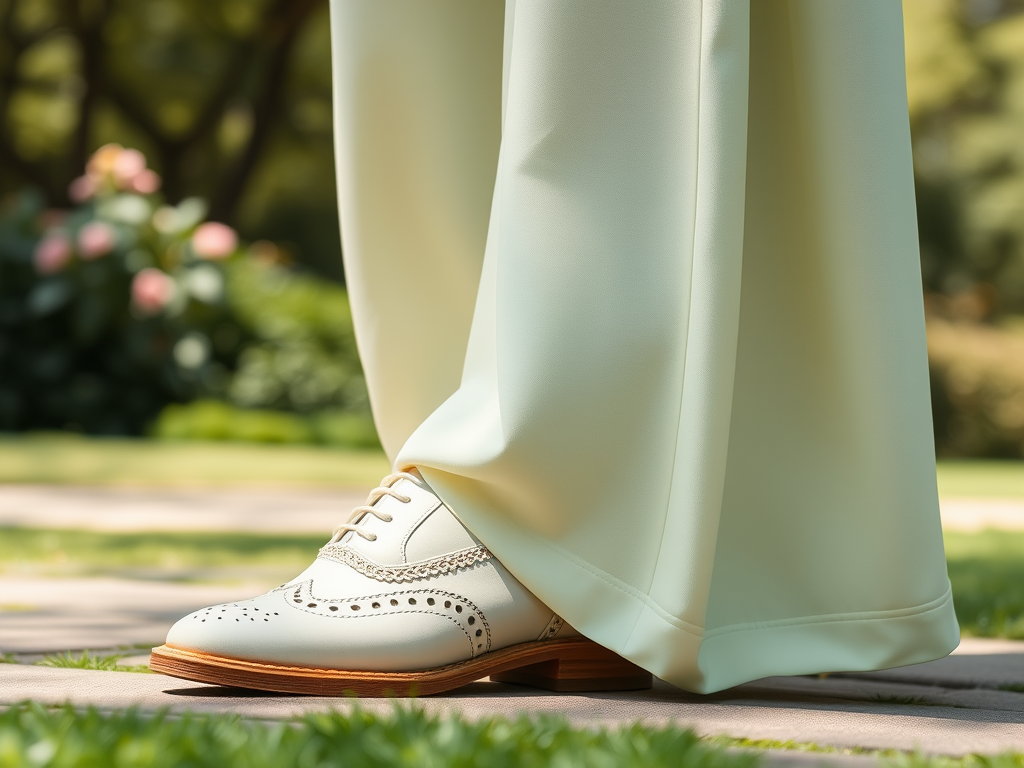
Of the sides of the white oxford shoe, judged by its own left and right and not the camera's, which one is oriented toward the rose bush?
right

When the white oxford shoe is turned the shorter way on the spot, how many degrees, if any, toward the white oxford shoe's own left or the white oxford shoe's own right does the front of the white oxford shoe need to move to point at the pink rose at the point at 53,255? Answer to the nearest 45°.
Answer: approximately 90° to the white oxford shoe's own right

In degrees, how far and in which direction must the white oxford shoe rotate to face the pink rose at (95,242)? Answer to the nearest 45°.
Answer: approximately 90° to its right

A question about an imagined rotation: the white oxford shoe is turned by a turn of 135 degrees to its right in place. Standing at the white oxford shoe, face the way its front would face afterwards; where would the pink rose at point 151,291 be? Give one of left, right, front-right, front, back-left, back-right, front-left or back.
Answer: front-left

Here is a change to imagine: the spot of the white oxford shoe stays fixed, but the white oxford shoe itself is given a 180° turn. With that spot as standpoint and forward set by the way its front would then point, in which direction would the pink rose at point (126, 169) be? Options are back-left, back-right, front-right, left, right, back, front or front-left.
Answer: left

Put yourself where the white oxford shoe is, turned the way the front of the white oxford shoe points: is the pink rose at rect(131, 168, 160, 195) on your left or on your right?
on your right

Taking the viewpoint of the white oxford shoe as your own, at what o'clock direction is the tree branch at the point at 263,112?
The tree branch is roughly at 3 o'clock from the white oxford shoe.

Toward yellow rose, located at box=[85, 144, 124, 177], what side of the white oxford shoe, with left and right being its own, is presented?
right

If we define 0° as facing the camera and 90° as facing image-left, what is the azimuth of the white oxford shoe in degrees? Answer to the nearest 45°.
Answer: approximately 90°
